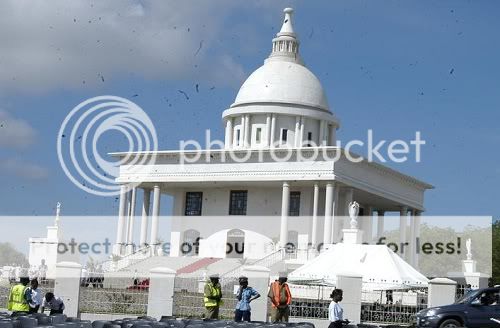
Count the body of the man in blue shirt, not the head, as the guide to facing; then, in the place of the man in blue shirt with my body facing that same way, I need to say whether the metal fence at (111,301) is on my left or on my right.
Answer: on my right

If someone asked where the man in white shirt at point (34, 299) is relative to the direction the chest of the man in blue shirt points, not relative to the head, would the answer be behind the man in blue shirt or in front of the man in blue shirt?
in front

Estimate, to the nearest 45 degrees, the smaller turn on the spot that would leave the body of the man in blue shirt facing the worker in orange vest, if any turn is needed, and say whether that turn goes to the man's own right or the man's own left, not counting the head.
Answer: approximately 135° to the man's own left

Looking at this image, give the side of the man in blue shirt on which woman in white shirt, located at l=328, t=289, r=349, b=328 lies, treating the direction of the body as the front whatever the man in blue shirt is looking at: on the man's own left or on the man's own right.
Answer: on the man's own left

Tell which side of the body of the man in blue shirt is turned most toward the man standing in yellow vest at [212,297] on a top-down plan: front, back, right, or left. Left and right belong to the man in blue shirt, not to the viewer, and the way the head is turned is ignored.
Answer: right

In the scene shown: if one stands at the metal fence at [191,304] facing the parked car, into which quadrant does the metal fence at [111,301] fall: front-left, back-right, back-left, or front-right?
back-right

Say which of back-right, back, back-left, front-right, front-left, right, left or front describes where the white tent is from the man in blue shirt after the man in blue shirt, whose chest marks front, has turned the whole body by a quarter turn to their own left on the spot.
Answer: left

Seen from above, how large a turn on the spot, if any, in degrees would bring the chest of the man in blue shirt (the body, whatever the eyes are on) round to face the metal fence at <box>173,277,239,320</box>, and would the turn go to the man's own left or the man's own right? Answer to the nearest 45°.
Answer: approximately 135° to the man's own right

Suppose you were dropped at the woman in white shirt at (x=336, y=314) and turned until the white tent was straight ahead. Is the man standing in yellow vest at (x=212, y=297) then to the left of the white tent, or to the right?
left

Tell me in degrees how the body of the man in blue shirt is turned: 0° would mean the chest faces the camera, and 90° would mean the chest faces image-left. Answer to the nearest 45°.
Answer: approximately 45°
